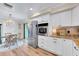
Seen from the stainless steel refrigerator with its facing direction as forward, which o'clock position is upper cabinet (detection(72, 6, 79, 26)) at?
The upper cabinet is roughly at 8 o'clock from the stainless steel refrigerator.

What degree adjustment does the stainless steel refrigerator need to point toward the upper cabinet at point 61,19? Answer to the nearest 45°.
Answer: approximately 135° to its left

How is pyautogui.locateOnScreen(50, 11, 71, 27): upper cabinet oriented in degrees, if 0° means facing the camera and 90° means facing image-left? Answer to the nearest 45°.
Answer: approximately 45°

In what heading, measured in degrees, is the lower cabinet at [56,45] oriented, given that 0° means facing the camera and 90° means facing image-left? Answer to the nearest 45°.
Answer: approximately 45°
